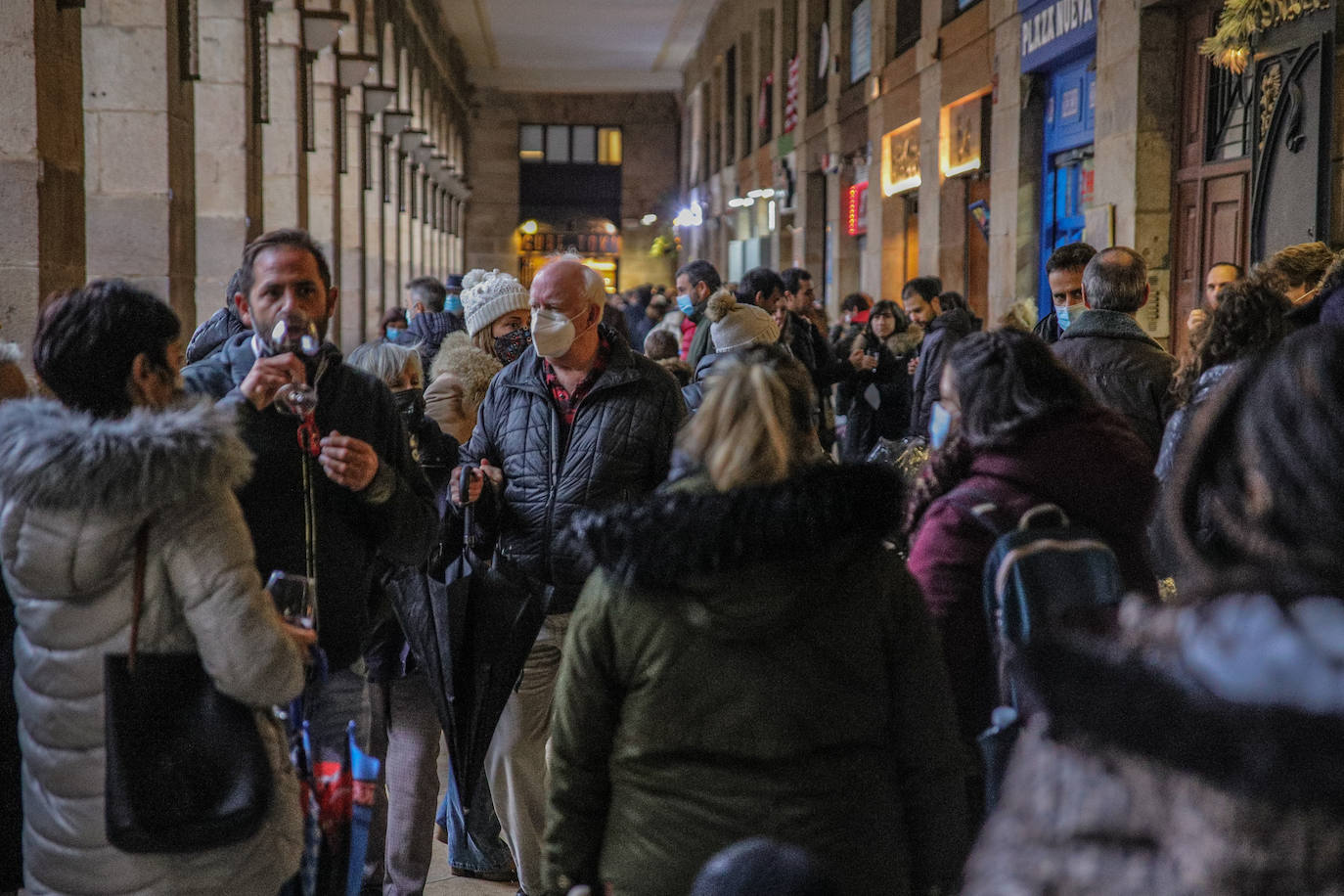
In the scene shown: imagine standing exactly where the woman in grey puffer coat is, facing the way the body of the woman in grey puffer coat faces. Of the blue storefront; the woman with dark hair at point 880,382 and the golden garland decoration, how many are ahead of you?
3

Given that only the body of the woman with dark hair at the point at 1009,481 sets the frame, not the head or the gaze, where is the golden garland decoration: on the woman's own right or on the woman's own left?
on the woman's own right

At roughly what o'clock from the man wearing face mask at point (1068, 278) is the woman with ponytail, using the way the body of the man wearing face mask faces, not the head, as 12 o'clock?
The woman with ponytail is roughly at 12 o'clock from the man wearing face mask.

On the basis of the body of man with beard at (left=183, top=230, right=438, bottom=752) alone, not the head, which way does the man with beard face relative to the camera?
toward the camera

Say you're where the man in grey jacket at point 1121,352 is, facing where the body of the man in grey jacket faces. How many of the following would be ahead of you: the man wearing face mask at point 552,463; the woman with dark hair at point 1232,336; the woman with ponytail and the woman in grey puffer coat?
0

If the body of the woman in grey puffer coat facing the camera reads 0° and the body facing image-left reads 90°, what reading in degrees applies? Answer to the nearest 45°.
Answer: approximately 225°

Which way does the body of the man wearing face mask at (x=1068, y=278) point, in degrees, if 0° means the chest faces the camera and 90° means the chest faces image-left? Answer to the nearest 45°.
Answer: approximately 0°

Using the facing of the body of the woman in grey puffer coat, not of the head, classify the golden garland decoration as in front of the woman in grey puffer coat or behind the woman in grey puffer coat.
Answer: in front

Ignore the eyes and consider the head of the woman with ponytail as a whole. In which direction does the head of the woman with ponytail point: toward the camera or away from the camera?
away from the camera

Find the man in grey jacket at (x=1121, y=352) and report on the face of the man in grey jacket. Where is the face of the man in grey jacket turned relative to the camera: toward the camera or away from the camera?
away from the camera

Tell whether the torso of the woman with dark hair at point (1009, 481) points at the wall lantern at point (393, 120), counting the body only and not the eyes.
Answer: no

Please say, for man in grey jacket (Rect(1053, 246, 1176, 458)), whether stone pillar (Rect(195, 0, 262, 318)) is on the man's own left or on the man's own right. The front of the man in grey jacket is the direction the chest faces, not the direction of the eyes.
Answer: on the man's own left

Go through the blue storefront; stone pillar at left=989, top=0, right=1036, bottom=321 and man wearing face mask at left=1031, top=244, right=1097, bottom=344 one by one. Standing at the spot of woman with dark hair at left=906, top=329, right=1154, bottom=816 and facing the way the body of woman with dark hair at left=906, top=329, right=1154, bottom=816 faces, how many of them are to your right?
3

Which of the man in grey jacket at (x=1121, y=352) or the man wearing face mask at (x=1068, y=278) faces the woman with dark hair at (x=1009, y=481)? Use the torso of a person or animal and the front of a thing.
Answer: the man wearing face mask

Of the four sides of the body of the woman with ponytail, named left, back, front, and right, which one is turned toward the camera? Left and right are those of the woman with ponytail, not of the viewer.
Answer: back

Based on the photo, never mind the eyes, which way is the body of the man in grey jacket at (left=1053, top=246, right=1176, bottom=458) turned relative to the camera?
away from the camera
